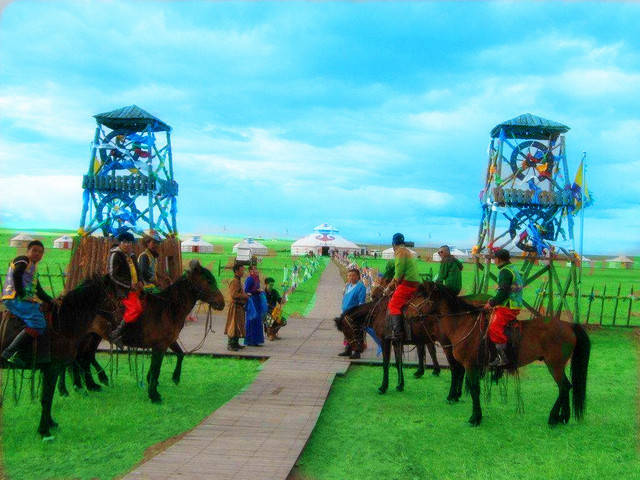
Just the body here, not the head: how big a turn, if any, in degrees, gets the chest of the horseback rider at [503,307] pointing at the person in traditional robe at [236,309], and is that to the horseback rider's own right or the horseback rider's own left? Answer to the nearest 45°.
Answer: approximately 45° to the horseback rider's own right

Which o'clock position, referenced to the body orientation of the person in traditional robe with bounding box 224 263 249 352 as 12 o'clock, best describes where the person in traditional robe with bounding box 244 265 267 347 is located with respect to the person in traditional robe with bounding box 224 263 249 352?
the person in traditional robe with bounding box 244 265 267 347 is roughly at 10 o'clock from the person in traditional robe with bounding box 224 263 249 352.

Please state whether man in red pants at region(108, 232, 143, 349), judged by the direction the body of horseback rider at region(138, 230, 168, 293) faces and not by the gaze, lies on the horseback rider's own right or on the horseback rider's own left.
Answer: on the horseback rider's own right

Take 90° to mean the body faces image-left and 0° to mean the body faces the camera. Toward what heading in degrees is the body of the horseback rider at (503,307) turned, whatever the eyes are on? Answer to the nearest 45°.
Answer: approximately 90°

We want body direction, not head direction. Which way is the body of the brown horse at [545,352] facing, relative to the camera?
to the viewer's left
